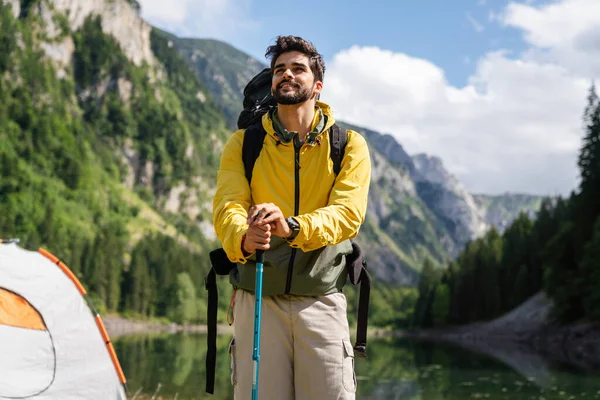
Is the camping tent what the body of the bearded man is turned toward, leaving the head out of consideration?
no

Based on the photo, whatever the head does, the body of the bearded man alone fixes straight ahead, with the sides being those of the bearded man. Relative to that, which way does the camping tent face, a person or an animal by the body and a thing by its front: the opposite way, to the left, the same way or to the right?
the same way

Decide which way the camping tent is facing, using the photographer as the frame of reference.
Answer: facing the viewer
